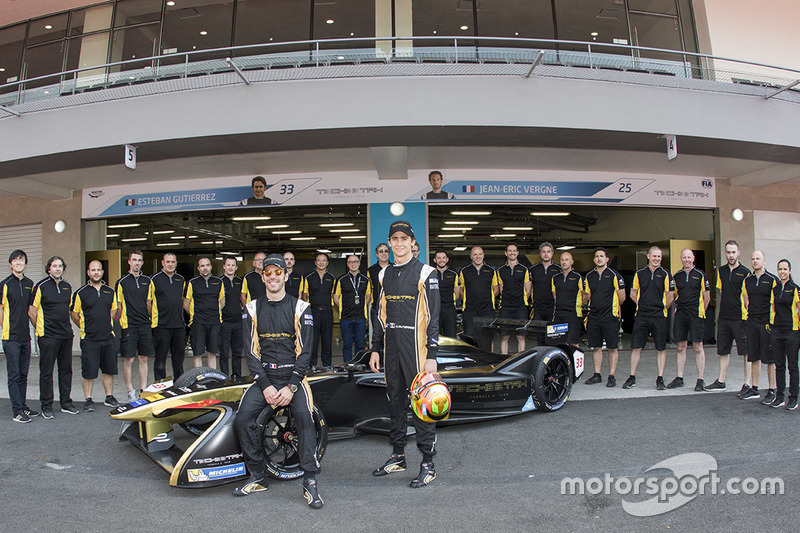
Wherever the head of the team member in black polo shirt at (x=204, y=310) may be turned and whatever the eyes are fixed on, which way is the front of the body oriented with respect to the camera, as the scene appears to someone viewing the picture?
toward the camera

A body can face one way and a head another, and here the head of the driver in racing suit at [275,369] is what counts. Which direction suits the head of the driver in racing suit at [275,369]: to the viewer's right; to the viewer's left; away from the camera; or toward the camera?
toward the camera

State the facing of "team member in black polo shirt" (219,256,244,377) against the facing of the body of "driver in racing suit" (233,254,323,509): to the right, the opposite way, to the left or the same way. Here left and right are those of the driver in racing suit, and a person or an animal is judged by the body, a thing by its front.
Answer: the same way

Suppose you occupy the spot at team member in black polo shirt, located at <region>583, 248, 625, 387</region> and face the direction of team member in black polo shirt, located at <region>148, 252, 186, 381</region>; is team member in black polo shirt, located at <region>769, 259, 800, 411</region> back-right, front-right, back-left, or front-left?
back-left

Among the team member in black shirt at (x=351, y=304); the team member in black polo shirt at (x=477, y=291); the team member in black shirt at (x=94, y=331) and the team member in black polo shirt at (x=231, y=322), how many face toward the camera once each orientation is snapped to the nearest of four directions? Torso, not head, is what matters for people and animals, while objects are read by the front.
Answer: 4

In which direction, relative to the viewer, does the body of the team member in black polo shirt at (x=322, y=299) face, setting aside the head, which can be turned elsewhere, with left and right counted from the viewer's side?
facing the viewer

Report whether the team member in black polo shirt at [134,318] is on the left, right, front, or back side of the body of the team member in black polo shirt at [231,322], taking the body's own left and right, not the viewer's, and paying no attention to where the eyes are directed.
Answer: right

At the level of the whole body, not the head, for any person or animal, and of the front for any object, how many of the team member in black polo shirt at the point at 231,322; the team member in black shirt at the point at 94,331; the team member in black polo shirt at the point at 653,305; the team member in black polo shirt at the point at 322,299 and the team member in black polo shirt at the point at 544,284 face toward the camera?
5

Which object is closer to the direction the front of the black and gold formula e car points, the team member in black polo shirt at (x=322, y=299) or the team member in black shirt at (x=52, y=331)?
the team member in black shirt

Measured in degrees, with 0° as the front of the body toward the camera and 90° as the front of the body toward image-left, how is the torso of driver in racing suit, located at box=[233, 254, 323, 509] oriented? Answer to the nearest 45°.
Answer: approximately 0°

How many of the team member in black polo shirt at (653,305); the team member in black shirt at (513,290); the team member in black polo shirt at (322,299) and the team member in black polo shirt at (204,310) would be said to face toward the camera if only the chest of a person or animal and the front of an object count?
4

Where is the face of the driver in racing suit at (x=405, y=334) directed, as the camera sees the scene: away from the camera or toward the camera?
toward the camera
